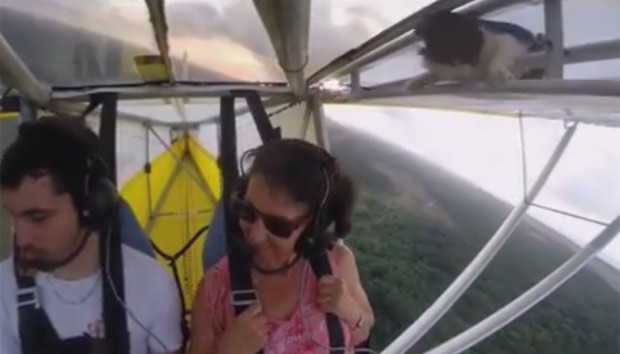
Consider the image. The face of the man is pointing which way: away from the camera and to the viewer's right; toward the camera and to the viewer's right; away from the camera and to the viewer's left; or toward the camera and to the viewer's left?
toward the camera and to the viewer's left

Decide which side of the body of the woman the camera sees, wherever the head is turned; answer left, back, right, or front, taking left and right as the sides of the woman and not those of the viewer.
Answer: front

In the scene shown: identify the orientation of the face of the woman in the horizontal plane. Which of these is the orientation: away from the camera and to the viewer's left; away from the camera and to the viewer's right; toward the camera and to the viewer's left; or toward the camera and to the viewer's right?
toward the camera and to the viewer's left
